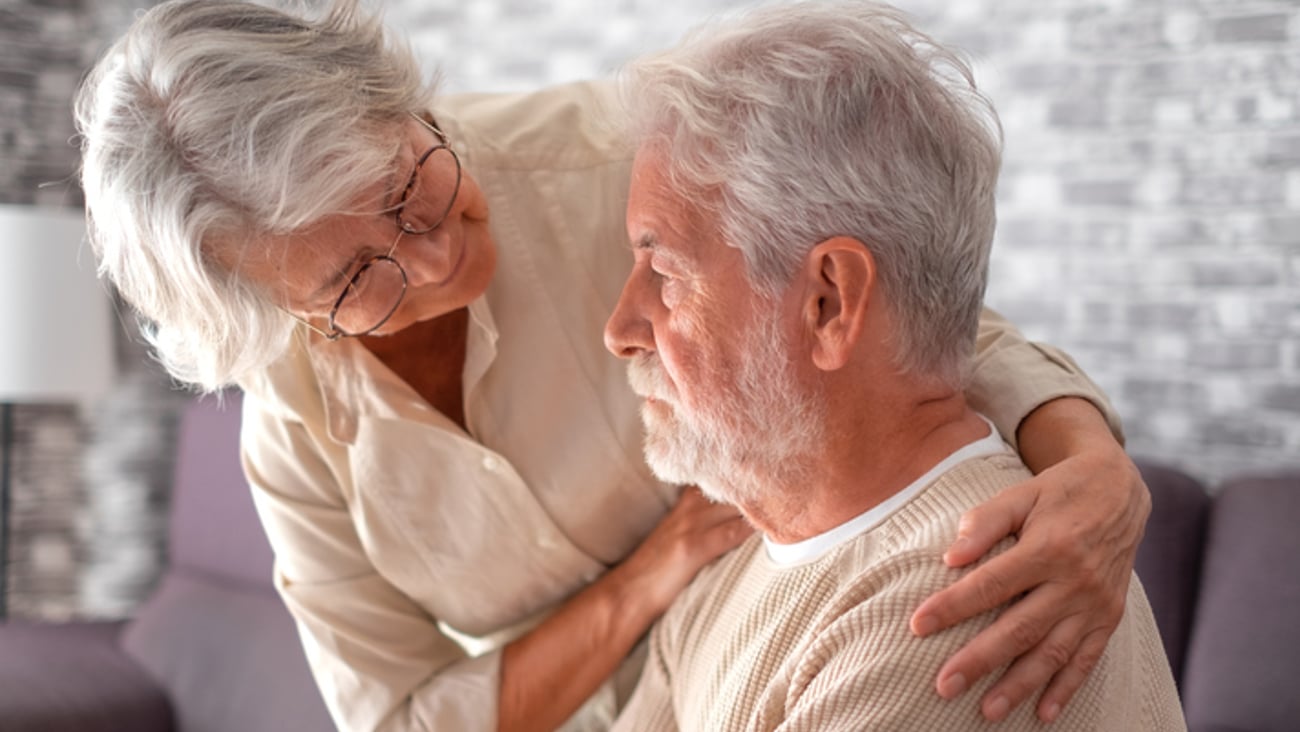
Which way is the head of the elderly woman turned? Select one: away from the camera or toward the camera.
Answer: toward the camera

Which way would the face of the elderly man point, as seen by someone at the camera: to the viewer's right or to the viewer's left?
to the viewer's left

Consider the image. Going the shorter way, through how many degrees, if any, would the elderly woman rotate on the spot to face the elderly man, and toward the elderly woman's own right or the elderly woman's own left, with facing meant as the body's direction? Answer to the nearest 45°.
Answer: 0° — they already face them

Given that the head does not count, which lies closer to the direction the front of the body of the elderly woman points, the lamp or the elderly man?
the elderly man

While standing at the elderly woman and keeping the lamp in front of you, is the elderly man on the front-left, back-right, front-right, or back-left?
back-right

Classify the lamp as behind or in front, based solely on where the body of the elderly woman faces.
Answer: behind

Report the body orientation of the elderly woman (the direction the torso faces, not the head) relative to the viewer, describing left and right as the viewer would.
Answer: facing the viewer and to the right of the viewer
